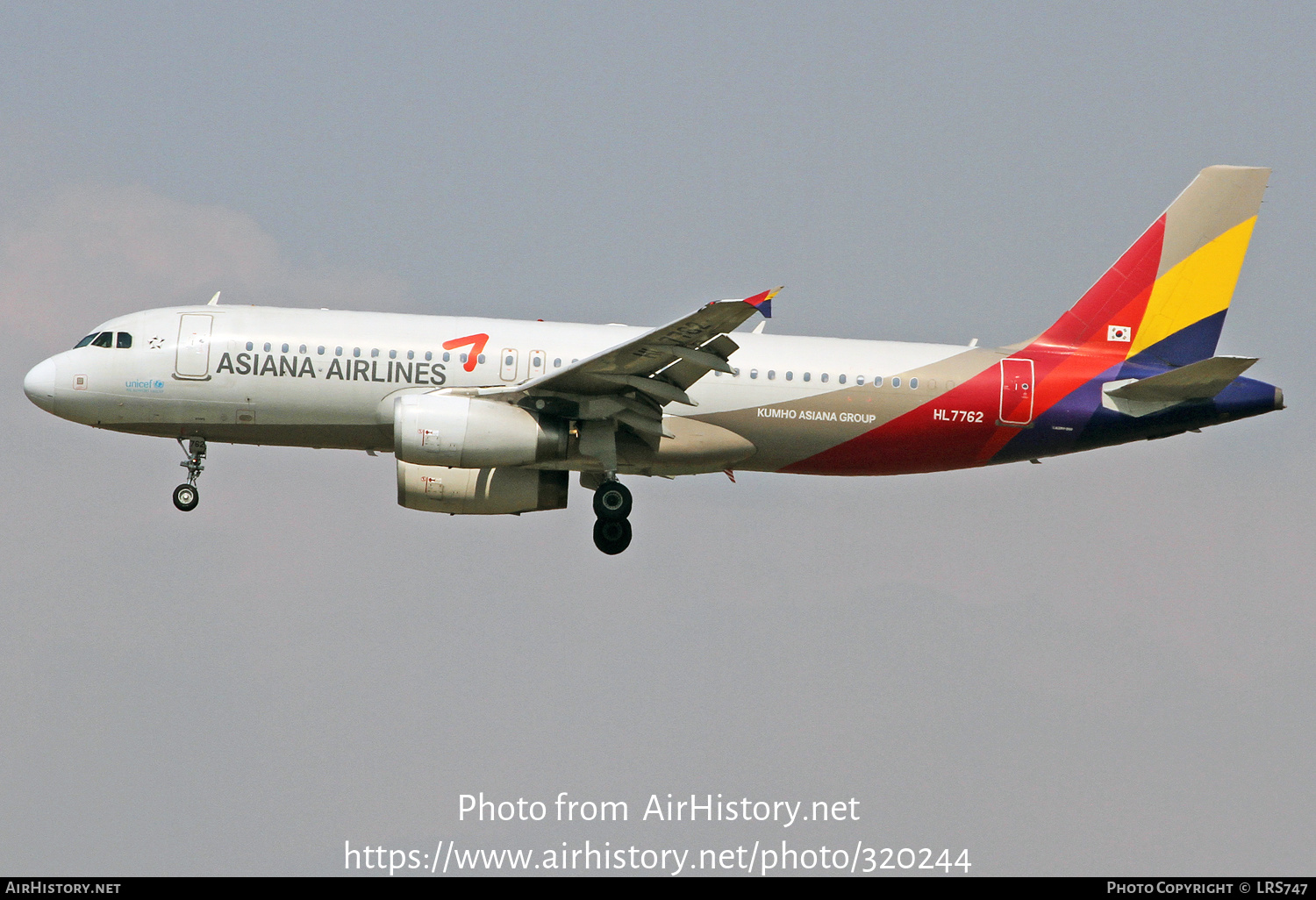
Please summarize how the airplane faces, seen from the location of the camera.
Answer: facing to the left of the viewer
